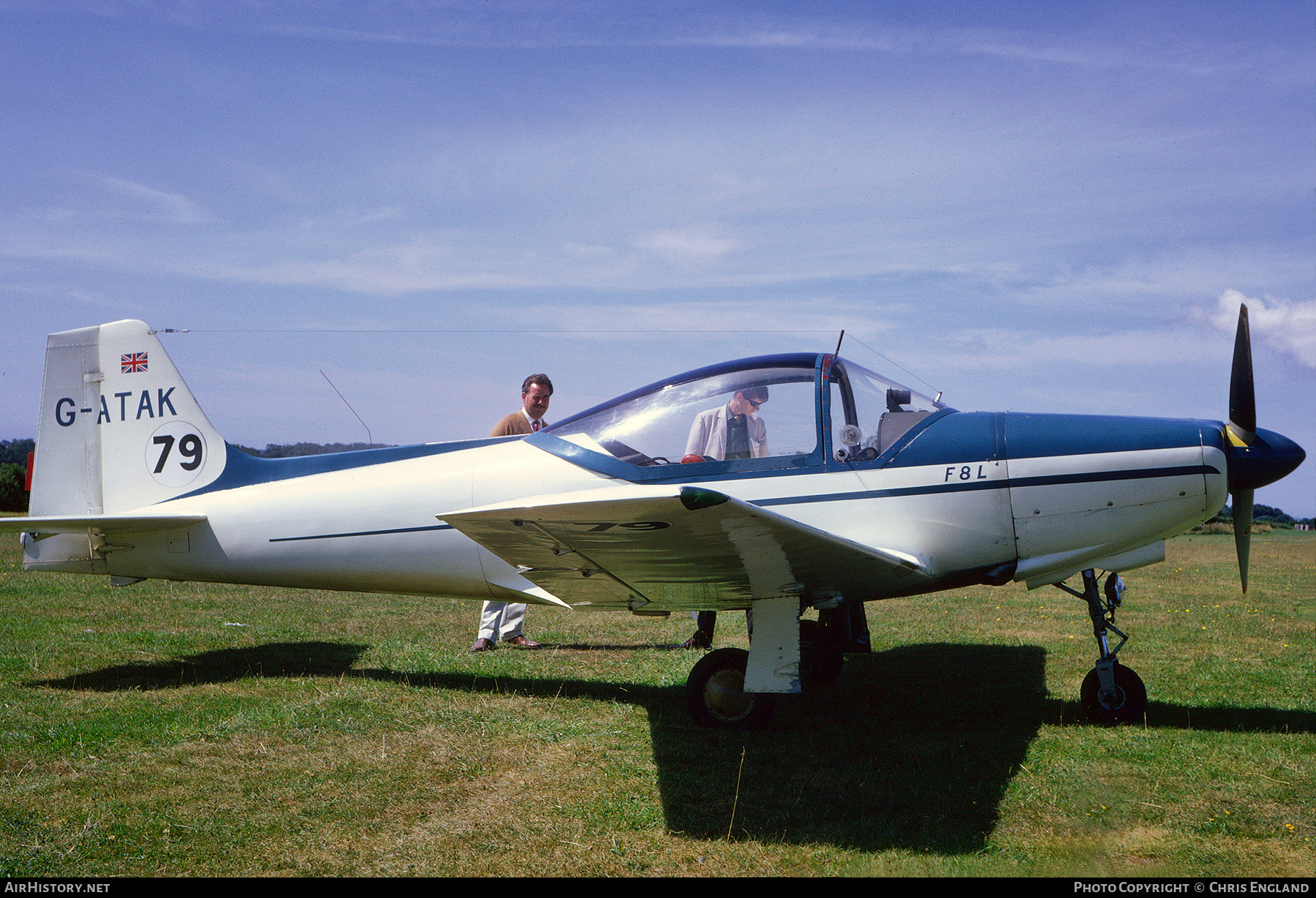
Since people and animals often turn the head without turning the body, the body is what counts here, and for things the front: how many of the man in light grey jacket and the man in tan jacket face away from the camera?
0

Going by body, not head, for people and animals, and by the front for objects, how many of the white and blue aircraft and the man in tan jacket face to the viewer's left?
0

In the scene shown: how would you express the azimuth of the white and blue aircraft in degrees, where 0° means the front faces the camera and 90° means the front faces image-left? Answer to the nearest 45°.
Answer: approximately 270°

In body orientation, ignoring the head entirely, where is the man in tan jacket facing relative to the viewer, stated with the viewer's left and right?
facing the viewer and to the right of the viewer
